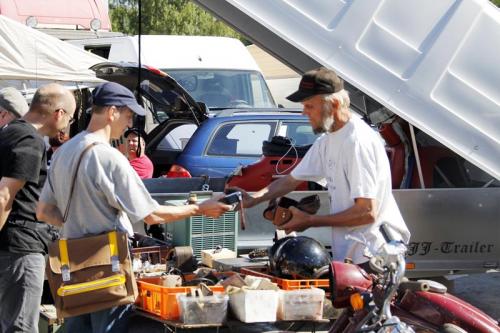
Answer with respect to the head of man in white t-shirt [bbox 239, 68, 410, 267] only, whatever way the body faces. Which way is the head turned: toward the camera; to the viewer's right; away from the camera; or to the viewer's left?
to the viewer's left

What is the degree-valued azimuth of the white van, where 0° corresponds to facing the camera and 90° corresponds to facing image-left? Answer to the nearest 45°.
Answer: approximately 315°

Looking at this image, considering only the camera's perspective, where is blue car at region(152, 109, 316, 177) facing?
facing away from the viewer and to the right of the viewer

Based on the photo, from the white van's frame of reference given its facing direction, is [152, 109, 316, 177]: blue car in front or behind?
in front

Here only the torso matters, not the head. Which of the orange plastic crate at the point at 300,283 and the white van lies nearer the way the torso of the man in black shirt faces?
the orange plastic crate

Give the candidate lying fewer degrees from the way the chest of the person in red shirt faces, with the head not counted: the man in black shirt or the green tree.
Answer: the man in black shirt

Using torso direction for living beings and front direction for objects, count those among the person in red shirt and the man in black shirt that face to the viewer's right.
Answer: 1

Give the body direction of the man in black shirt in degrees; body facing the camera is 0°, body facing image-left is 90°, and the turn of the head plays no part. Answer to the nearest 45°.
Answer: approximately 270°

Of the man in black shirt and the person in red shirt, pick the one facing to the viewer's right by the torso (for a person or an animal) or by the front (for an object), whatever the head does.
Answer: the man in black shirt

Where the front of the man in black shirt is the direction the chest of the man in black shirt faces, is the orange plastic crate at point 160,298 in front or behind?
in front

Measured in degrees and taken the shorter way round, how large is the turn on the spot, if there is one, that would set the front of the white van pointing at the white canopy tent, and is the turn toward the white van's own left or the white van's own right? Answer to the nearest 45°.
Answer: approximately 90° to the white van's own right

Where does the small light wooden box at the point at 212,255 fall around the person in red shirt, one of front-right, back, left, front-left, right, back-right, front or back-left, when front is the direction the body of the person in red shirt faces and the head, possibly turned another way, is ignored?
front-left

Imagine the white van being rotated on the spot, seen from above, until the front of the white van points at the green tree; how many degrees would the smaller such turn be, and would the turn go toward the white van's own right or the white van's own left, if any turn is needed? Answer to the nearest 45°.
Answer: approximately 135° to the white van's own left
